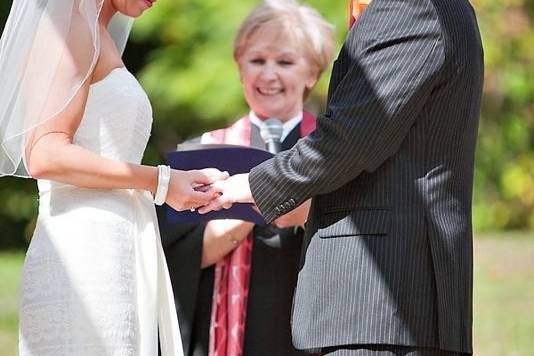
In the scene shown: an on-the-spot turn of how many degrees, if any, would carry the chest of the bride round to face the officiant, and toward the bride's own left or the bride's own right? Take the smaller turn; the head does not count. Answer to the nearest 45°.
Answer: approximately 45° to the bride's own left

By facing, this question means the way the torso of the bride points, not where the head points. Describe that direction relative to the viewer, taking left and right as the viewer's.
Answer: facing to the right of the viewer
